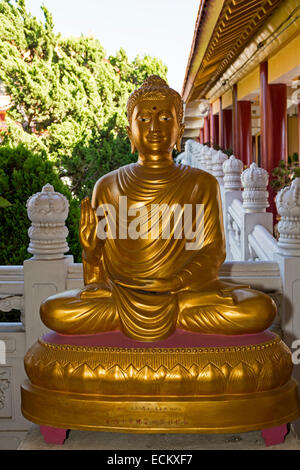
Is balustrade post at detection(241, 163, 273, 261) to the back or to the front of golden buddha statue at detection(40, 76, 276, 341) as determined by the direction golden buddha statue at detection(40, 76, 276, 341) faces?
to the back

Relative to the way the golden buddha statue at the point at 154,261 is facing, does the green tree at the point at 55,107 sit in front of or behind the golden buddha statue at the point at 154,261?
behind

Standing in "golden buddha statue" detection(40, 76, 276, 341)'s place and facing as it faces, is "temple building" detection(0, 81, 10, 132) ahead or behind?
behind

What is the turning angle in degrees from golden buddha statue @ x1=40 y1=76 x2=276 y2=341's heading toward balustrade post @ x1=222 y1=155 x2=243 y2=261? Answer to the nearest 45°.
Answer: approximately 180°

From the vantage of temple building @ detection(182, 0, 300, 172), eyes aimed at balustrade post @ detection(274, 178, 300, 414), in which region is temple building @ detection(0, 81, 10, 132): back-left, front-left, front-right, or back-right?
back-right

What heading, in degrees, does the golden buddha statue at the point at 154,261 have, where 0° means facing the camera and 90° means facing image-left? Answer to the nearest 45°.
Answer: approximately 0°

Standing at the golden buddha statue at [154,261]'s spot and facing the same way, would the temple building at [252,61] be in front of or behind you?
behind

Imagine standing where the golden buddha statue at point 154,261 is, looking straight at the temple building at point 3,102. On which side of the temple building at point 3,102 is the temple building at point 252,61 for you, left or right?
right
